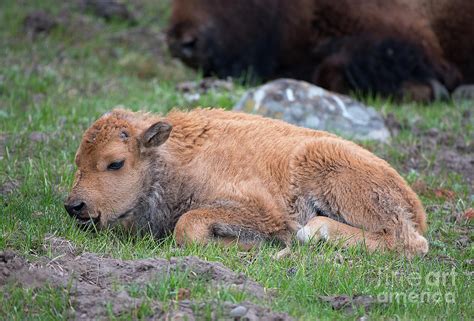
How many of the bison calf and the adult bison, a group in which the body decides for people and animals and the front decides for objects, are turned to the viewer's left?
2

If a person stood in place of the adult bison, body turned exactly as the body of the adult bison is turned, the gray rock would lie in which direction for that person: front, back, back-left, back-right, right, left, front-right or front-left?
left

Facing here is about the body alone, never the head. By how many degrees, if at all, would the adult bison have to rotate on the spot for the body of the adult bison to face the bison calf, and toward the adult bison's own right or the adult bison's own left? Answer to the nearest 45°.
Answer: approximately 90° to the adult bison's own left

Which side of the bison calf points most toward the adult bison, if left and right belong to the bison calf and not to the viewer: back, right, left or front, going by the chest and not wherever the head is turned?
right

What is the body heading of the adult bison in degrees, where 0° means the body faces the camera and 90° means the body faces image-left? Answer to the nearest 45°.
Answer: approximately 90°

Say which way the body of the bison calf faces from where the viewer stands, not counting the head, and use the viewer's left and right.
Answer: facing to the left of the viewer
